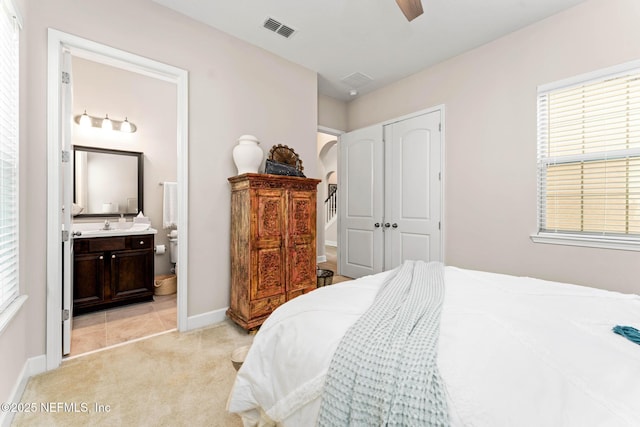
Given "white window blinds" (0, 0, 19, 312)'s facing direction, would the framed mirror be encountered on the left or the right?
on its left

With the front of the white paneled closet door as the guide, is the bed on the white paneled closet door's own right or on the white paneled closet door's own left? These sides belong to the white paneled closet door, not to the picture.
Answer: on the white paneled closet door's own left

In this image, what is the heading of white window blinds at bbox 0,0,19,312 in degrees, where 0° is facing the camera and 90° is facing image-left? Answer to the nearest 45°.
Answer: approximately 270°

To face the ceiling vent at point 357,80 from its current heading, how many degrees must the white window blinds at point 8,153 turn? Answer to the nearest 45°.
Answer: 0° — it already faces it

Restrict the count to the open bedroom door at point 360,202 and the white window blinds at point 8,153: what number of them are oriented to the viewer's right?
1

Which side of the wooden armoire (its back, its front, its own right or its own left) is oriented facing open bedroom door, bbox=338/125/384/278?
left

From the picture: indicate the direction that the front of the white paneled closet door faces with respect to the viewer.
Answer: facing the viewer and to the left of the viewer

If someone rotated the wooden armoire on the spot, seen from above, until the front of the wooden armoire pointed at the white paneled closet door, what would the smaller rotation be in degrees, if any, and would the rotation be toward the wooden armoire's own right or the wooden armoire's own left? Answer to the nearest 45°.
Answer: approximately 90° to the wooden armoire's own left

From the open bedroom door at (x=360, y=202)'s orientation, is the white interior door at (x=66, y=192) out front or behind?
out front

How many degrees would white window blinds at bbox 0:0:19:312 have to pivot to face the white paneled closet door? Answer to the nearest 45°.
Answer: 0° — it already faces it

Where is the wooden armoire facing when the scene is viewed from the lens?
facing the viewer and to the right of the viewer
